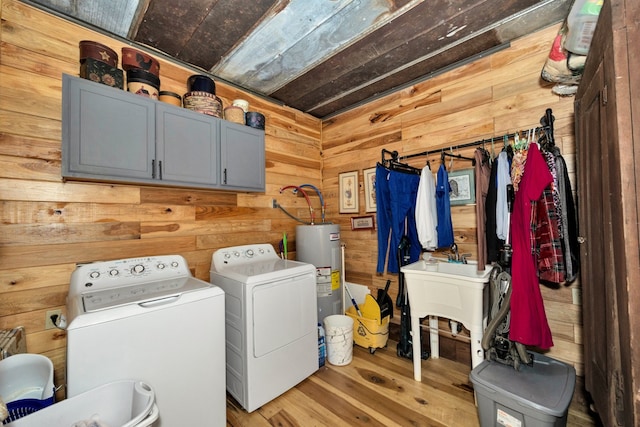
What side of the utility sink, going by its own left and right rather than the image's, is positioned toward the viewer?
front

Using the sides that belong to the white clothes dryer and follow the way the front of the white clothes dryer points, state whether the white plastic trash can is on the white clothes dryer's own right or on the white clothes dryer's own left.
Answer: on the white clothes dryer's own left

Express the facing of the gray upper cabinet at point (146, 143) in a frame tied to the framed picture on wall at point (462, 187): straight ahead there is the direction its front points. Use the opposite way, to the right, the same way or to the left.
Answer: to the left

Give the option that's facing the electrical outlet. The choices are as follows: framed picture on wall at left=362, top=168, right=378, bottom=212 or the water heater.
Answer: the framed picture on wall

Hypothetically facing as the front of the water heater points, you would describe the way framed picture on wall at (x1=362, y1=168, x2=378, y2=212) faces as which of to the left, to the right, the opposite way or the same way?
to the right

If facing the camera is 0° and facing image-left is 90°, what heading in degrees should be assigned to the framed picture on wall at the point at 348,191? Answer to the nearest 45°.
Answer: approximately 45°

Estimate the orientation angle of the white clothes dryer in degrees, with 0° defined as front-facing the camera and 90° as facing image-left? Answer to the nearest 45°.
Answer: approximately 315°

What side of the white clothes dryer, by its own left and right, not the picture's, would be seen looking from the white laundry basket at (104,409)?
right

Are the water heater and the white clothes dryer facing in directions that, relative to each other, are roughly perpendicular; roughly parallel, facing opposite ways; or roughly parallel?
roughly parallel

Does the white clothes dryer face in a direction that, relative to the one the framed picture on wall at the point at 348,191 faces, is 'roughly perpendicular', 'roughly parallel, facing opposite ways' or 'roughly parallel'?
roughly perpendicular

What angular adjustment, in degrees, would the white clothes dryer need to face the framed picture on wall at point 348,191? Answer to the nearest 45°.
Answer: approximately 90° to its left

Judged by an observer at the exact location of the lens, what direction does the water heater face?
facing the viewer and to the right of the viewer

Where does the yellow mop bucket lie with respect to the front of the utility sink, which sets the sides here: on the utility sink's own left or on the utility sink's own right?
on the utility sink's own right

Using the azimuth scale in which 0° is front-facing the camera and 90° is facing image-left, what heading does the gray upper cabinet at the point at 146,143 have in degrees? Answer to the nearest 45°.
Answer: approximately 315°

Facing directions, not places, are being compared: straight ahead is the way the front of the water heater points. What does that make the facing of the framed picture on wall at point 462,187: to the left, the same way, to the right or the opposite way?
to the right

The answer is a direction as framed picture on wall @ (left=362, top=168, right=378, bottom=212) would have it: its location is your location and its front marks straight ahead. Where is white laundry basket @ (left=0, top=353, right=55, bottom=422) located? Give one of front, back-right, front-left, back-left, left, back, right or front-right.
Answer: front

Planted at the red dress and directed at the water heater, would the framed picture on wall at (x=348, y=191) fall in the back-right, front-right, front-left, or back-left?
front-right
